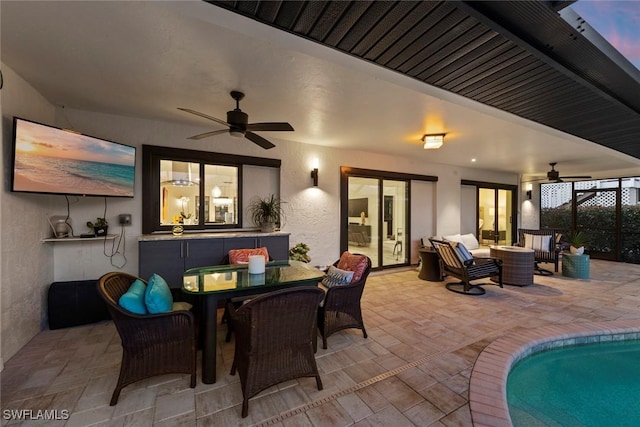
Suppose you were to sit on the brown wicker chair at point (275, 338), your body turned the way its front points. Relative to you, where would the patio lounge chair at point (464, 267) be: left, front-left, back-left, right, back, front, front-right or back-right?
right

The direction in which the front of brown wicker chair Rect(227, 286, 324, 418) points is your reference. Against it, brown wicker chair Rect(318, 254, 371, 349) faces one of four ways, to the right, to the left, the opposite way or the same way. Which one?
to the left

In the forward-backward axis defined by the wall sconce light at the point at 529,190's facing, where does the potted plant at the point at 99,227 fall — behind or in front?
in front

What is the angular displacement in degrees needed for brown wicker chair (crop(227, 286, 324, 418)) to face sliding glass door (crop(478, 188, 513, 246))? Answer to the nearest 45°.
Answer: approximately 90° to its right

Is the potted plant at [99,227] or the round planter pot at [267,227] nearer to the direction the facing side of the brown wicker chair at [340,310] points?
the potted plant

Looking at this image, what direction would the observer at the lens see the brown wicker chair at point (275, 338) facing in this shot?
facing away from the viewer and to the left of the viewer

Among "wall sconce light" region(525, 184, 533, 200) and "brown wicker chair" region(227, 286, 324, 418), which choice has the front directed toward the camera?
the wall sconce light

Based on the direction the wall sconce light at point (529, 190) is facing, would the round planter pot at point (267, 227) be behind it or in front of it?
in front

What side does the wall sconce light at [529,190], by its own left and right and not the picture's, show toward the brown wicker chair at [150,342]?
front

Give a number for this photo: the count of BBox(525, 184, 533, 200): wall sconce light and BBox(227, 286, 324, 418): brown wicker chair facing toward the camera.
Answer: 1

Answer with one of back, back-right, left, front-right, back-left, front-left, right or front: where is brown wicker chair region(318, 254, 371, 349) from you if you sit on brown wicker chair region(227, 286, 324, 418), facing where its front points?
right

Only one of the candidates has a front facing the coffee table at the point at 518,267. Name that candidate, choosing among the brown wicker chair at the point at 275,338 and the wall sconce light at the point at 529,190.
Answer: the wall sconce light

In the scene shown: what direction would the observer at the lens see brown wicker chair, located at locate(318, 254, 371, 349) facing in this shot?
facing the viewer and to the left of the viewer

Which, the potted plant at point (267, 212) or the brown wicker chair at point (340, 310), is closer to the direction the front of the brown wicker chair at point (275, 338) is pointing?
the potted plant

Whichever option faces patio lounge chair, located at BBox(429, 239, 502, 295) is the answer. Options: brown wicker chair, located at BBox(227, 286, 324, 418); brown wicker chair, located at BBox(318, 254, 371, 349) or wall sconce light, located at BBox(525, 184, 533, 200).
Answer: the wall sconce light

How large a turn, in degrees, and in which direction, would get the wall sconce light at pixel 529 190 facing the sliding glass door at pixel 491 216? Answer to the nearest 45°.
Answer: approximately 45° to its right

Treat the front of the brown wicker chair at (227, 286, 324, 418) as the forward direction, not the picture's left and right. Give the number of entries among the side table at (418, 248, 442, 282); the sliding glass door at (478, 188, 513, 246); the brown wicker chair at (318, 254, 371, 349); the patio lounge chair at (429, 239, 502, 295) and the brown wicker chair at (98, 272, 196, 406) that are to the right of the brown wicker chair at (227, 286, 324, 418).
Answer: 4

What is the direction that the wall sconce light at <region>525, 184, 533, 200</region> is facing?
toward the camera

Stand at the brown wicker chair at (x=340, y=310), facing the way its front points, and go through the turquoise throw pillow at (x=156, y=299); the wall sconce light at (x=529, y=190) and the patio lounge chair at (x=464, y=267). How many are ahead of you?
1
